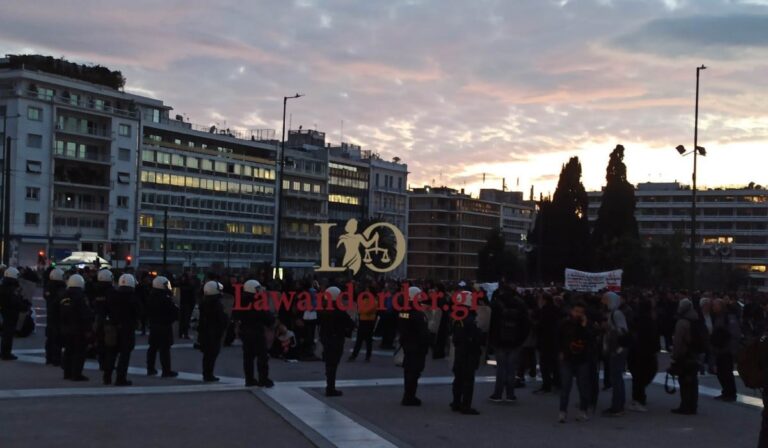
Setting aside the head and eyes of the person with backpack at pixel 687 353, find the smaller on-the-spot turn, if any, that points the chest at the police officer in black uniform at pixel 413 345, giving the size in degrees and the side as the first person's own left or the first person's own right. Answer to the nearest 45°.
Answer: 0° — they already face them
